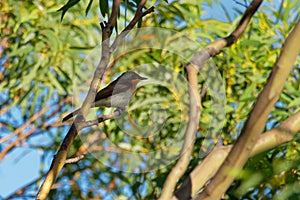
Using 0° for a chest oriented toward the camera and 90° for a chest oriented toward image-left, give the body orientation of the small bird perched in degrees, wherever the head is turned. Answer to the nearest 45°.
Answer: approximately 270°
